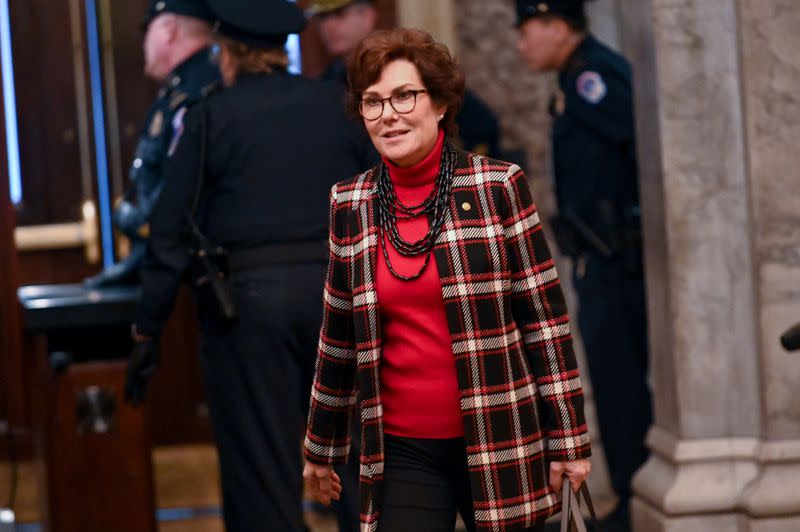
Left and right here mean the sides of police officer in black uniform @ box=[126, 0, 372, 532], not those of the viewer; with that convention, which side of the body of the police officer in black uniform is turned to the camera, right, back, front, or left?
back

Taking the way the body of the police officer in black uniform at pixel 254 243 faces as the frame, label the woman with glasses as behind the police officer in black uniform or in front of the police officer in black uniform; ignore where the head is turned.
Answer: behind

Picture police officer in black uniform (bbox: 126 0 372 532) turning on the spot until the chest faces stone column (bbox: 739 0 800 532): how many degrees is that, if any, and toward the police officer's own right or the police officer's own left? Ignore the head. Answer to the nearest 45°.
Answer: approximately 90° to the police officer's own right

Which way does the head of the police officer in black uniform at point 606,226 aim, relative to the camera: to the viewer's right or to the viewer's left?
to the viewer's left

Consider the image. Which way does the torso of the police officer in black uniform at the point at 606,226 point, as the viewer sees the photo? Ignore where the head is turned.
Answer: to the viewer's left

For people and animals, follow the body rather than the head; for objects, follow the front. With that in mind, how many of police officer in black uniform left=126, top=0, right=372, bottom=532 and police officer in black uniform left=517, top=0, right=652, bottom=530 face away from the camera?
1

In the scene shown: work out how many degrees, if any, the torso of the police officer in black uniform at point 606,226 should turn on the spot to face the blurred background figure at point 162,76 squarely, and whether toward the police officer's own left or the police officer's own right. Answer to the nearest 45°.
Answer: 0° — they already face them

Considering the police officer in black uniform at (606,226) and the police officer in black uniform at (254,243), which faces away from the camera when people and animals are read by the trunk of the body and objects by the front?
the police officer in black uniform at (254,243)

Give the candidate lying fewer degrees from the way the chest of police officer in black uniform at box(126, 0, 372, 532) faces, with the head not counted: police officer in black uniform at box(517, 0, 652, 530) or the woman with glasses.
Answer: the police officer in black uniform

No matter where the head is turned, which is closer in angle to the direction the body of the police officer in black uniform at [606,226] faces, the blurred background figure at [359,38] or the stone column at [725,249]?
the blurred background figure

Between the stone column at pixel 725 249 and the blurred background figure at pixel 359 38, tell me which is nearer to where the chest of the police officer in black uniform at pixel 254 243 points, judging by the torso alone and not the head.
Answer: the blurred background figure

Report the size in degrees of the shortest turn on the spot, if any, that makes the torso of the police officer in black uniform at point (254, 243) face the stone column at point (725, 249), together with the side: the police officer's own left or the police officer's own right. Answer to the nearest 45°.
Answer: approximately 90° to the police officer's own right

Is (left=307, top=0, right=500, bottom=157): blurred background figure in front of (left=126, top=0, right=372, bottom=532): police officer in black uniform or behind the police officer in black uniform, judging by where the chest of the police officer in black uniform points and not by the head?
in front

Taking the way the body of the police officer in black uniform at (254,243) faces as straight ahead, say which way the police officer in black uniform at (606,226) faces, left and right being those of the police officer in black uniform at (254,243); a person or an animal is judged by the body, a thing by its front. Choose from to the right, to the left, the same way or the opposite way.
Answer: to the left
